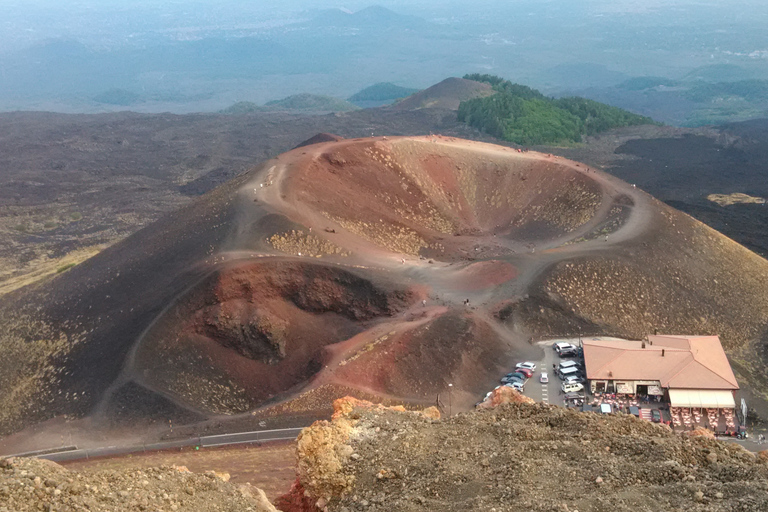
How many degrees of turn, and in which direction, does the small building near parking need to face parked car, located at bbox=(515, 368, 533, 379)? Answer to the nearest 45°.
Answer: approximately 90° to its right

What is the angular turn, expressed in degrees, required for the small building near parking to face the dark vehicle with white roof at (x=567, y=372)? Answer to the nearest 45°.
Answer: approximately 90° to its right

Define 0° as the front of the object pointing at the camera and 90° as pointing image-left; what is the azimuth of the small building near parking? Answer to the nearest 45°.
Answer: approximately 0°

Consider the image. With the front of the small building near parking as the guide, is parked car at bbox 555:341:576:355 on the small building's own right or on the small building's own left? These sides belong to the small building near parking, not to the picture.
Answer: on the small building's own right

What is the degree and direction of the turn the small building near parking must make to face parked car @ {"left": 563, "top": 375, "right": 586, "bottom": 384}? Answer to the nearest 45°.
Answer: approximately 90° to its right

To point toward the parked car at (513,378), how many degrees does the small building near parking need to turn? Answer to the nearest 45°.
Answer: approximately 90° to its right

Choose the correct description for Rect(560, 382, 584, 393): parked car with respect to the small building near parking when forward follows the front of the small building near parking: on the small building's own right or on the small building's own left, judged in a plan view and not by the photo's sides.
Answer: on the small building's own right

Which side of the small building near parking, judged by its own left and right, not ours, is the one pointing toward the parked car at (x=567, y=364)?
right
